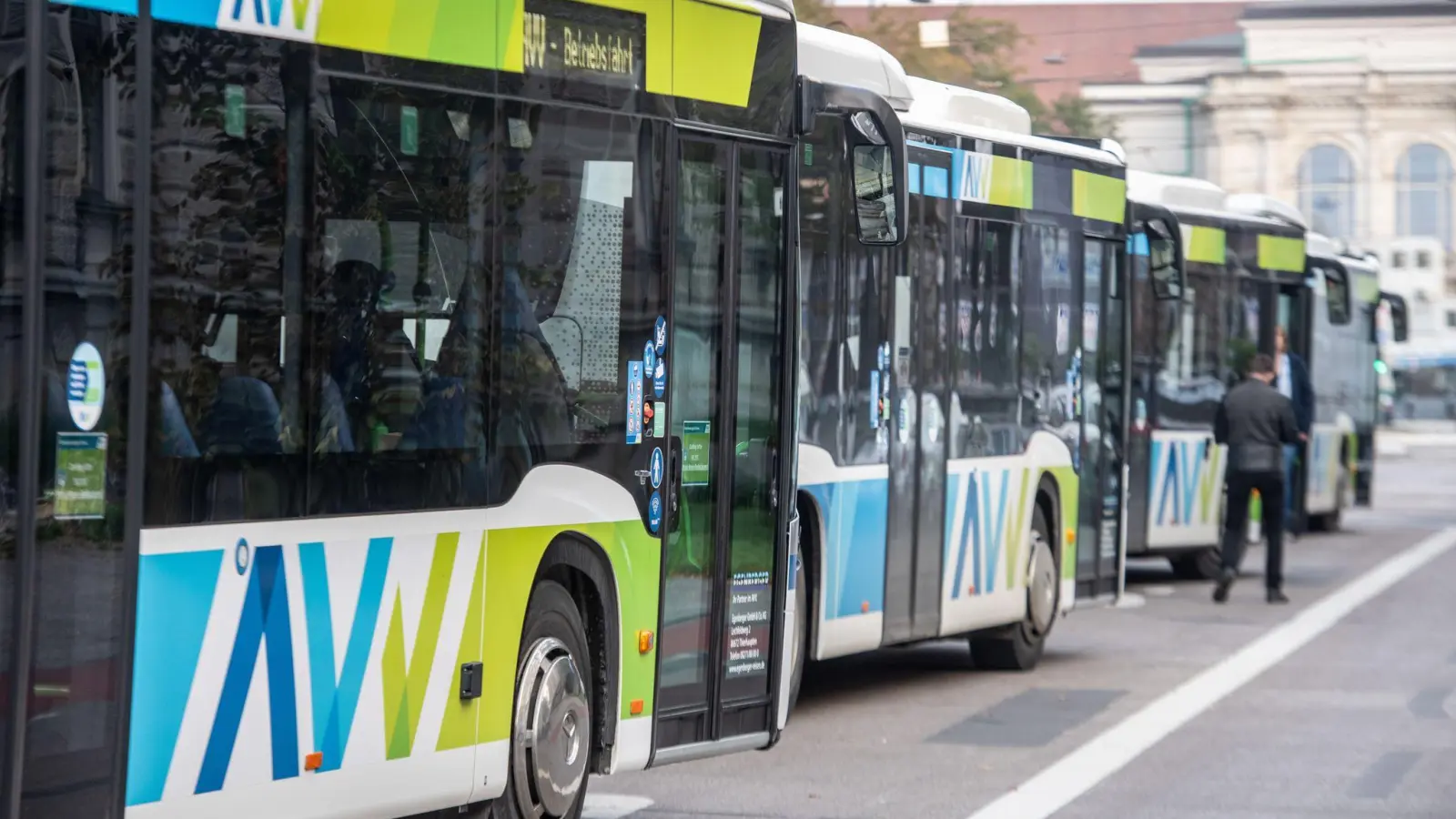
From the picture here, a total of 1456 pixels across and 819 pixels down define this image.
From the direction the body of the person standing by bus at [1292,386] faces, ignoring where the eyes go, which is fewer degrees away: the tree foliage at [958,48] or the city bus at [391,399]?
the city bus
